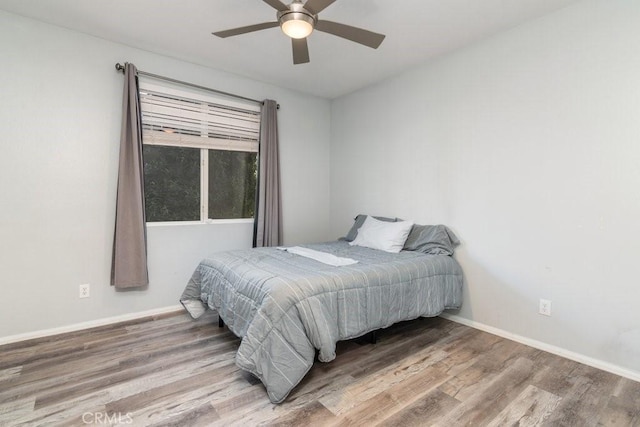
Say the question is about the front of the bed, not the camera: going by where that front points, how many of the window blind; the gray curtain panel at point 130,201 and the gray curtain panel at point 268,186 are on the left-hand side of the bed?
0

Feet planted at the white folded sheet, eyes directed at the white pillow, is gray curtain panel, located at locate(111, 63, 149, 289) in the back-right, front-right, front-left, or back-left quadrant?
back-left

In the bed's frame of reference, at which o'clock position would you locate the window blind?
The window blind is roughly at 3 o'clock from the bed.

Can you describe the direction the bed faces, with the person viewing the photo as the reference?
facing the viewer and to the left of the viewer

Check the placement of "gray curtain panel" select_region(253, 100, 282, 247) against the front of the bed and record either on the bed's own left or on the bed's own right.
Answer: on the bed's own right

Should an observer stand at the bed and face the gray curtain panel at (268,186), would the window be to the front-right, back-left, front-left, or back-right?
front-left

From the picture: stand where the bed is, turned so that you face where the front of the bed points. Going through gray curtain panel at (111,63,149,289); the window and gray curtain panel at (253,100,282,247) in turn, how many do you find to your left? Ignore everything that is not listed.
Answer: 0

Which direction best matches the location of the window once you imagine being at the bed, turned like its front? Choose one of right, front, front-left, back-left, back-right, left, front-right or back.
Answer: right

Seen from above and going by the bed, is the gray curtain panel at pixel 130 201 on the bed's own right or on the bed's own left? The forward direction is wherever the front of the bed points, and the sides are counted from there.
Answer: on the bed's own right
